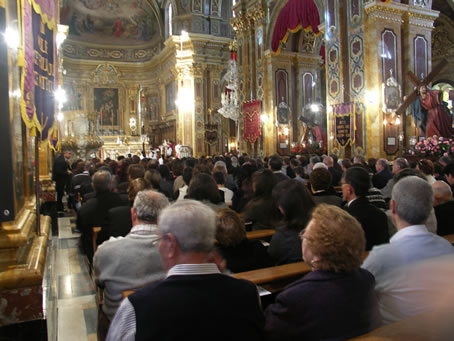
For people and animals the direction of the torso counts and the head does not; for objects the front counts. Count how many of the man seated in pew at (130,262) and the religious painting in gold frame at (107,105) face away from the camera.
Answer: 1

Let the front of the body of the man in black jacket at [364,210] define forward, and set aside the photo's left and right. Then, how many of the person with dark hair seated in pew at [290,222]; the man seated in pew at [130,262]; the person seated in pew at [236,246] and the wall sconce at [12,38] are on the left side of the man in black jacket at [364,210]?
4

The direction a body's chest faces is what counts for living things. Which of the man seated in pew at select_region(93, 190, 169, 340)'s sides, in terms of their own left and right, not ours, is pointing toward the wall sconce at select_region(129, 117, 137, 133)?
front

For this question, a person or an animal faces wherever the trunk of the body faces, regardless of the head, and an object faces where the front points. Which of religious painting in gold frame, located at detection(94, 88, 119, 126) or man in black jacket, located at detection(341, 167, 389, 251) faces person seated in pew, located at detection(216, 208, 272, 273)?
the religious painting in gold frame

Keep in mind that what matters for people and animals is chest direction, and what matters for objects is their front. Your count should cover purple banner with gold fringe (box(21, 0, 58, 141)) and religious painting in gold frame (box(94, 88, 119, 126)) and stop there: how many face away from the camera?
0

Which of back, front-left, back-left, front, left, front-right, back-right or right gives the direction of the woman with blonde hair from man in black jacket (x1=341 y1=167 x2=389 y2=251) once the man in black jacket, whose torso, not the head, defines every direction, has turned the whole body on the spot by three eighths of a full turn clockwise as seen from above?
right

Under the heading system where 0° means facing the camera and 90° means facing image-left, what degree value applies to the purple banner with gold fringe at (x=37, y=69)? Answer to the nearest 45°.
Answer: approximately 315°

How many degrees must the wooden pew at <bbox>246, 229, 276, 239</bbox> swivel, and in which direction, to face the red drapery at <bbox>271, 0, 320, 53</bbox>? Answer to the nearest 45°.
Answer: approximately 45° to its right

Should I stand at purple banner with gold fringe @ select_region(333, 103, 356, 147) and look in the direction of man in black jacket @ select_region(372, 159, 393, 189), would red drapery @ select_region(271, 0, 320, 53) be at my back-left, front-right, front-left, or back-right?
back-right

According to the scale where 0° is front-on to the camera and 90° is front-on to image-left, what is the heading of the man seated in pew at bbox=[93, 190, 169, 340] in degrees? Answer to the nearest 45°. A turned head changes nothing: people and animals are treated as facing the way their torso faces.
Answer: approximately 180°

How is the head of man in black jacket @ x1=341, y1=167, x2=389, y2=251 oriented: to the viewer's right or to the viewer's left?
to the viewer's left
